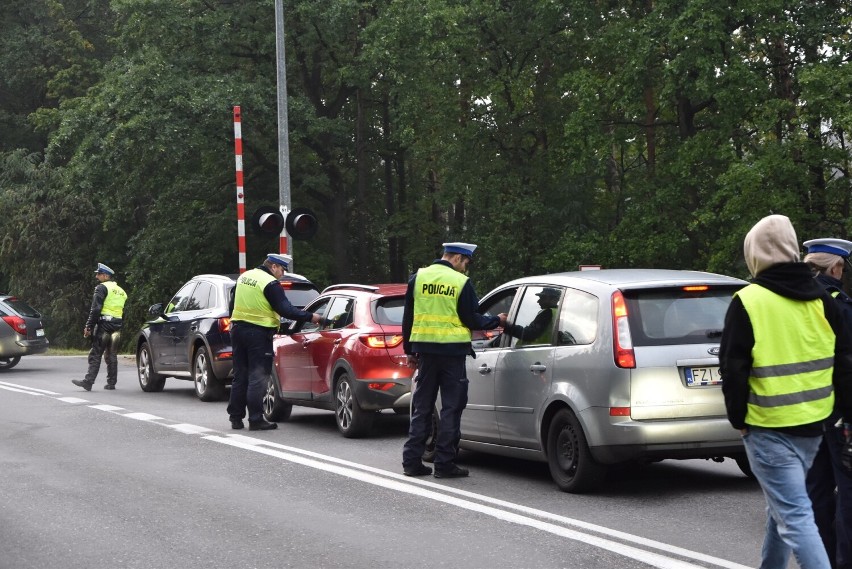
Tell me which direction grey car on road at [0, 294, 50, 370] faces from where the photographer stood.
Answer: facing away from the viewer and to the left of the viewer

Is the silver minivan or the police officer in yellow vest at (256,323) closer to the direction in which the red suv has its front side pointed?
the police officer in yellow vest

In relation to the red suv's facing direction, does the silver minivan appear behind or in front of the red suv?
behind

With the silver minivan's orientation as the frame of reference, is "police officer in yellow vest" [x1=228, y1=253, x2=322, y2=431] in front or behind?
in front

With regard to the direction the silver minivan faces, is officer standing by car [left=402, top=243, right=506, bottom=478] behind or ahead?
ahead

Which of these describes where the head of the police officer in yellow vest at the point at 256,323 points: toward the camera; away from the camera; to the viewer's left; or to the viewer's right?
to the viewer's right

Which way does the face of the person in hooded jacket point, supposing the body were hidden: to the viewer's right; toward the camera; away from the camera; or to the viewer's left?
away from the camera

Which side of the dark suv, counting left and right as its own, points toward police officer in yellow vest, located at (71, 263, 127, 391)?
front

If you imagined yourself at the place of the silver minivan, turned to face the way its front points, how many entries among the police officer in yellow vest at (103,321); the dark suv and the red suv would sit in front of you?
3

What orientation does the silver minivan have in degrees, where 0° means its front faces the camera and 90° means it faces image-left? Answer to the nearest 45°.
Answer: approximately 135°
